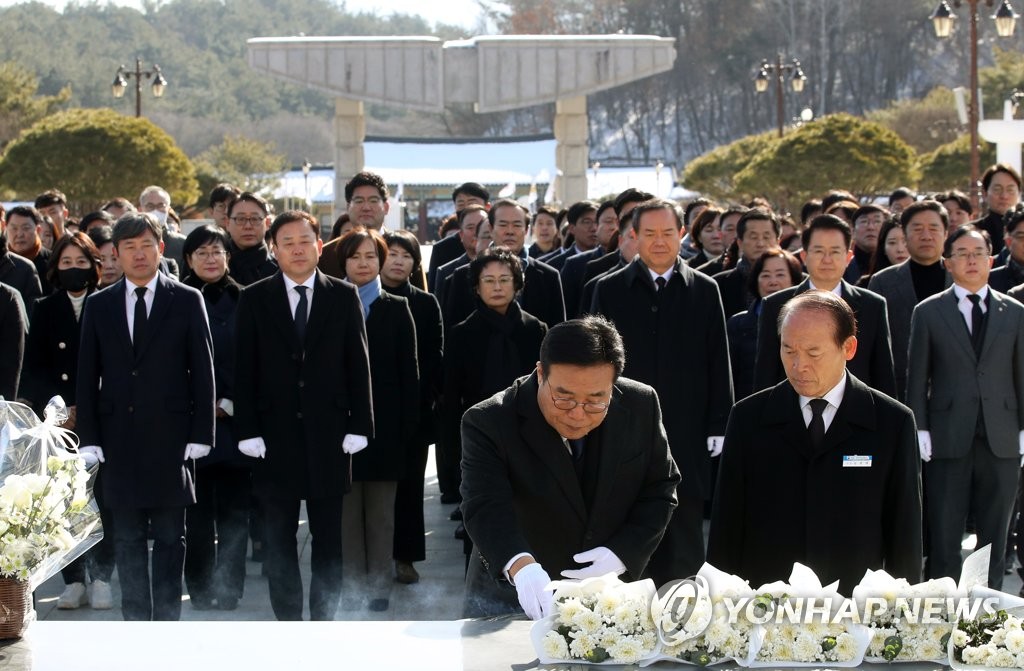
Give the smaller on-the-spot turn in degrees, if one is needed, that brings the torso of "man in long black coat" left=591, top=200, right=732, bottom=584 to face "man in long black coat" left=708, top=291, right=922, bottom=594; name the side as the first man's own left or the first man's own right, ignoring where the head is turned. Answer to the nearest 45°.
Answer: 0° — they already face them

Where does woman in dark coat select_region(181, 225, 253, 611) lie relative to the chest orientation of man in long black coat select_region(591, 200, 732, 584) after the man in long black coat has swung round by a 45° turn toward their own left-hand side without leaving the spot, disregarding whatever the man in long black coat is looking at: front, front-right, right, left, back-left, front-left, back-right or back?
back-right

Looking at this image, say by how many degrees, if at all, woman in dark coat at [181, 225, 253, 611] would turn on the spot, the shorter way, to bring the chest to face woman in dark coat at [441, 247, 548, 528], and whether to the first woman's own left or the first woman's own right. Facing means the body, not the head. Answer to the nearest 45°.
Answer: approximately 90° to the first woman's own left

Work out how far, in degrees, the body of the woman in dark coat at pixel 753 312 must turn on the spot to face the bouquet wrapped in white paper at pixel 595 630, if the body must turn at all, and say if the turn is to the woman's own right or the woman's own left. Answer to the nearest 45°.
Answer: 0° — they already face it

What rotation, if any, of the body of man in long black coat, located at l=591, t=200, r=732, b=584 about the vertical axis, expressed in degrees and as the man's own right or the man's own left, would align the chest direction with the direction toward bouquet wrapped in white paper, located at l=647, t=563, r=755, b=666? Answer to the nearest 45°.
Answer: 0° — they already face it

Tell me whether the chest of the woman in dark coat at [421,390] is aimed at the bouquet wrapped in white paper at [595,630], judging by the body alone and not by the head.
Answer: yes

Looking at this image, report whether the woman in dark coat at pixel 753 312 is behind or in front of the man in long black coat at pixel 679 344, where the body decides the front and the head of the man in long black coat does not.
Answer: behind

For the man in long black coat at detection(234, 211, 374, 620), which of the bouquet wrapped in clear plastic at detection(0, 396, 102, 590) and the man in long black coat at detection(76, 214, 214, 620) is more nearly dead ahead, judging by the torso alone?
the bouquet wrapped in clear plastic
